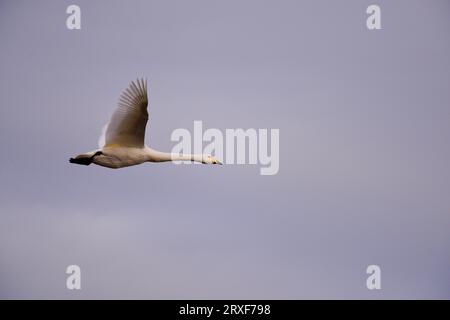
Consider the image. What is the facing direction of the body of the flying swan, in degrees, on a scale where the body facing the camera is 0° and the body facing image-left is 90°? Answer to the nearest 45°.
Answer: approximately 270°
